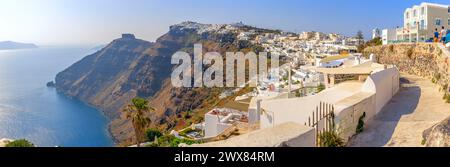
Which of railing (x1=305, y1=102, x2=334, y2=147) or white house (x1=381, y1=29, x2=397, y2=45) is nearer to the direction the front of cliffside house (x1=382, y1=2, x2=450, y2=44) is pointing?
the railing

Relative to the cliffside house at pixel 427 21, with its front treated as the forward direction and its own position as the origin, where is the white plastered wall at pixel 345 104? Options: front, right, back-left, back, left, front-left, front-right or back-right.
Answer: front-left

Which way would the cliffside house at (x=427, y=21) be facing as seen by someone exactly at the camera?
facing the viewer and to the left of the viewer

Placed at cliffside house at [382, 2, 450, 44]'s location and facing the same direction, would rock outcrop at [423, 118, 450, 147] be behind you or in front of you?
in front

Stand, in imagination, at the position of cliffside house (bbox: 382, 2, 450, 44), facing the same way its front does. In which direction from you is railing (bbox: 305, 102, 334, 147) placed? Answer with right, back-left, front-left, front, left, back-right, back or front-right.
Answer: front-left

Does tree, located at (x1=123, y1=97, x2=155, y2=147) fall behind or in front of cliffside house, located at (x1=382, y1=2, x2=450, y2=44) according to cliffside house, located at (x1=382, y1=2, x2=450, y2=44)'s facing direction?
in front

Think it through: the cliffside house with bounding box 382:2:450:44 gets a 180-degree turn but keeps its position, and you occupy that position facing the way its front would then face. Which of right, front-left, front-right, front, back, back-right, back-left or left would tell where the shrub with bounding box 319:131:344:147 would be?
back-right

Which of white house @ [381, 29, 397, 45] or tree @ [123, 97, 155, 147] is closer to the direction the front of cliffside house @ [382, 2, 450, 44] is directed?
the tree

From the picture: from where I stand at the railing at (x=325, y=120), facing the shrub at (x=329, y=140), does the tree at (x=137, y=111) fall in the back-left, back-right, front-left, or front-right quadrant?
back-right
